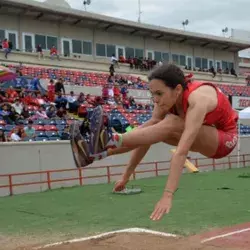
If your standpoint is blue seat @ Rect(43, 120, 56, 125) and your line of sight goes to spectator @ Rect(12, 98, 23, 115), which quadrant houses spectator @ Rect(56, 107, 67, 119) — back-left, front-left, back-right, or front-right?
back-right

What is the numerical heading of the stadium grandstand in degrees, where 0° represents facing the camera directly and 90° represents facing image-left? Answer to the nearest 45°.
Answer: approximately 315°

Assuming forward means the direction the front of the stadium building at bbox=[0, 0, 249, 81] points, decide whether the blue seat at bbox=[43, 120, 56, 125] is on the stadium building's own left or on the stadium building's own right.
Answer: on the stadium building's own right

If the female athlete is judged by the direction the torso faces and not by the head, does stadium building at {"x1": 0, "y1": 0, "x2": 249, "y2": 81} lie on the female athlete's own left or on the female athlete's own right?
on the female athlete's own right

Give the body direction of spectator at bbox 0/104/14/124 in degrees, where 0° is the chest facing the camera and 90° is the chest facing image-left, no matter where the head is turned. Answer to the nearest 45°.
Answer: approximately 315°

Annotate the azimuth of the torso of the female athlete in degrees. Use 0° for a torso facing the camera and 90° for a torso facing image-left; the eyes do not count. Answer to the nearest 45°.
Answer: approximately 45°
